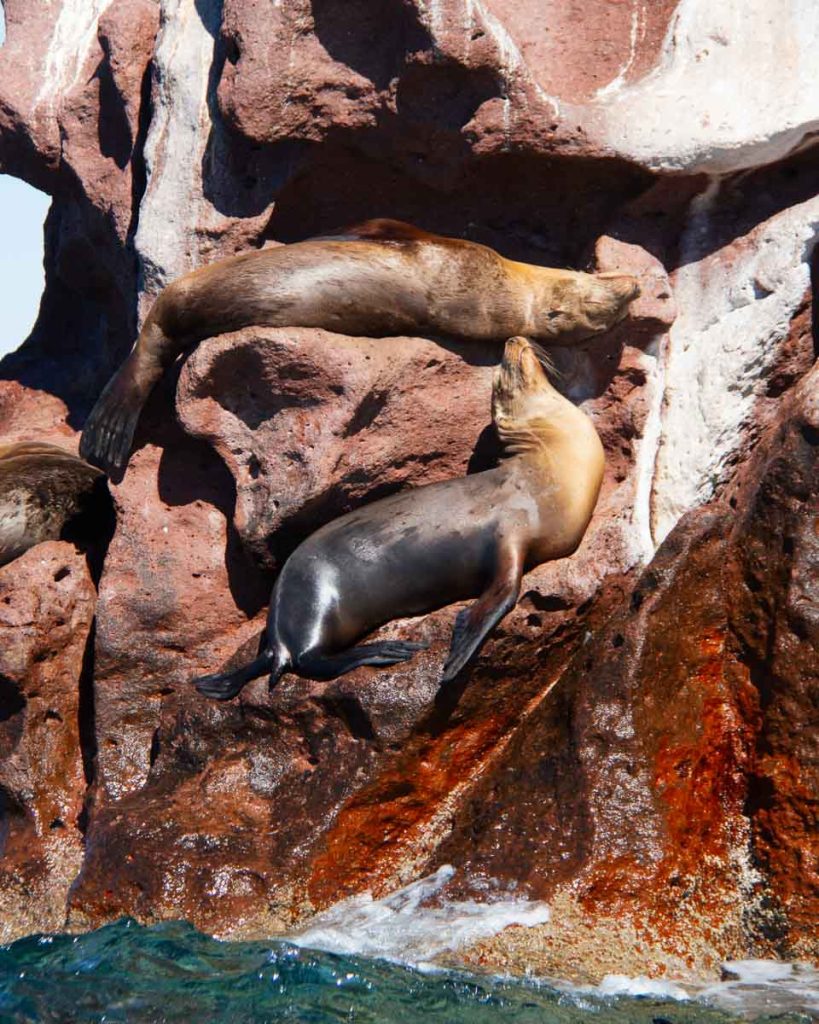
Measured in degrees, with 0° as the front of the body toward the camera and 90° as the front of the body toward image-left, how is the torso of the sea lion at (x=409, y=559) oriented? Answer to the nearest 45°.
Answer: approximately 270°

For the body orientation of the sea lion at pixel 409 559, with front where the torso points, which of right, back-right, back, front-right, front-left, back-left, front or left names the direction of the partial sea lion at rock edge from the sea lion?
back-left
